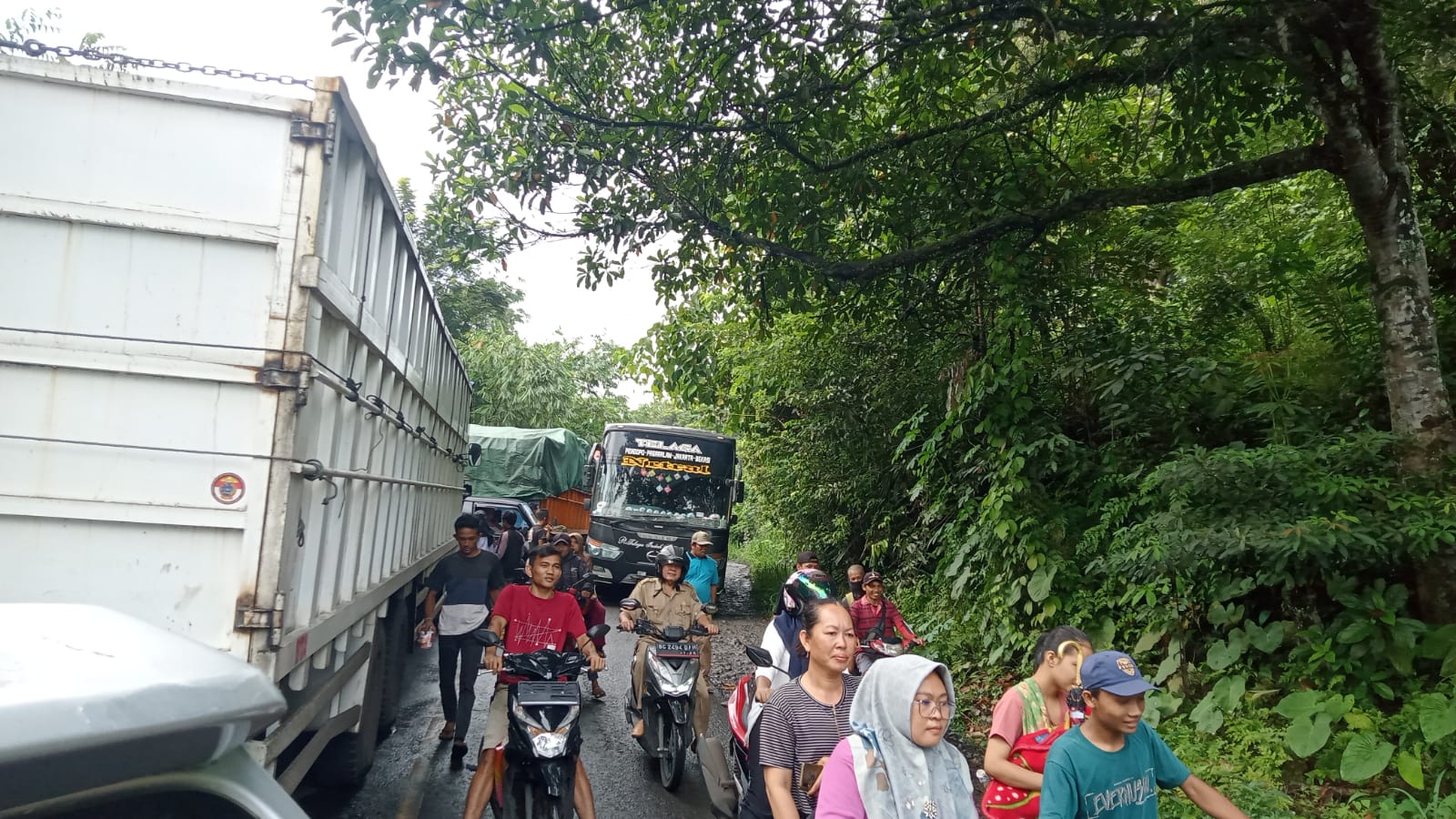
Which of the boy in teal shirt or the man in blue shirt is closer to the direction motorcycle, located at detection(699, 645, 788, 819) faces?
the boy in teal shirt

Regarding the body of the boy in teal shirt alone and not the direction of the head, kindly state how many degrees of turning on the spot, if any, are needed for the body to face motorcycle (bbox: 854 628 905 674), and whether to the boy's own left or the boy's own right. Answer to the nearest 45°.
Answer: approximately 180°

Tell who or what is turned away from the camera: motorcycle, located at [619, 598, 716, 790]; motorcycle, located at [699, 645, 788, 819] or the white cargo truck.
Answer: the white cargo truck

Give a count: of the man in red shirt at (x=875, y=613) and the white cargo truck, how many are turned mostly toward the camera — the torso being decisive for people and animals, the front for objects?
1

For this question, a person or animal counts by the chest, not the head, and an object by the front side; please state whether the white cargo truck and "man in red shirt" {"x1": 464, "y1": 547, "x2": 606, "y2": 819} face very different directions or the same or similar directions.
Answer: very different directions

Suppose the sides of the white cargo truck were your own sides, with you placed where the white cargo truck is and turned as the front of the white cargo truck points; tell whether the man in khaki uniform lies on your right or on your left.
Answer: on your right

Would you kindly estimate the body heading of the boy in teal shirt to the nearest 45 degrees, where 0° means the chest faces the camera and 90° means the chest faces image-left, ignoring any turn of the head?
approximately 315°
